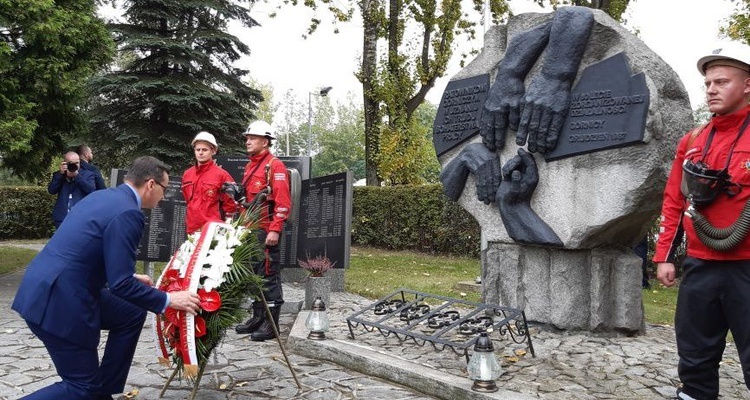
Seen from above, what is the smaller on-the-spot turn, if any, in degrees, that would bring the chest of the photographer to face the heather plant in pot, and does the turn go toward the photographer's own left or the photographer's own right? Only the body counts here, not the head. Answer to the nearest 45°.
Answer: approximately 45° to the photographer's own left

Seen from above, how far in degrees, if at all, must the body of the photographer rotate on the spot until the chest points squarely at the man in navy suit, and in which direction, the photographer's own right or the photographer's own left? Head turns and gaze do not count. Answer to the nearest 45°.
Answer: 0° — they already face them

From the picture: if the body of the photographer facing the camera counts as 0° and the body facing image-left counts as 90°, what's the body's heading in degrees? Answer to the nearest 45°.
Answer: approximately 0°

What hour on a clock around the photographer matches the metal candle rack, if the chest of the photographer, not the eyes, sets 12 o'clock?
The metal candle rack is roughly at 11 o'clock from the photographer.

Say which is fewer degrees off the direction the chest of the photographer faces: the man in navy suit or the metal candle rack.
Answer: the man in navy suit

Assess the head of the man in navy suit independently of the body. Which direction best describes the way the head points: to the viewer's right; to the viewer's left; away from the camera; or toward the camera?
to the viewer's right
